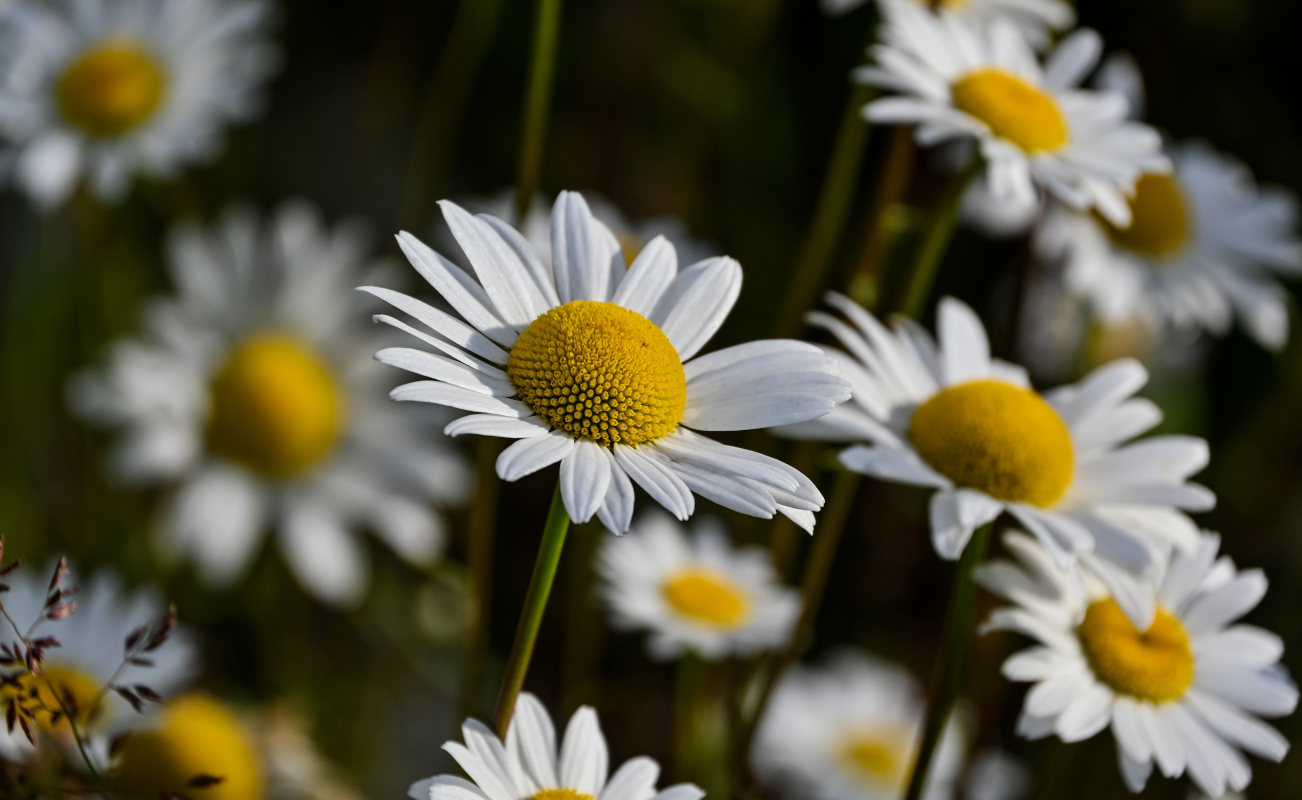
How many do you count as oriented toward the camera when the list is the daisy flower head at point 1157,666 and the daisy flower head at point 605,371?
2

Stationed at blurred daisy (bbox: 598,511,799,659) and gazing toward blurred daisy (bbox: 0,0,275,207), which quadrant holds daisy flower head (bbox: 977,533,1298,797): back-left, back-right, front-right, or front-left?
back-left

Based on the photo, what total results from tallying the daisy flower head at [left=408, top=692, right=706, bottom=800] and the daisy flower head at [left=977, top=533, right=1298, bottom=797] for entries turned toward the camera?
2

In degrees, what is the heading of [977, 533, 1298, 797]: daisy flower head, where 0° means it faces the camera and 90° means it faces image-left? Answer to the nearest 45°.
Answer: approximately 0°

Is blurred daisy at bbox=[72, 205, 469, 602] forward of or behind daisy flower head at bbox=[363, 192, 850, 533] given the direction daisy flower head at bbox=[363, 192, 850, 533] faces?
behind

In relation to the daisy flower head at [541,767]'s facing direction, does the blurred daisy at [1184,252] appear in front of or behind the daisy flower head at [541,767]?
behind

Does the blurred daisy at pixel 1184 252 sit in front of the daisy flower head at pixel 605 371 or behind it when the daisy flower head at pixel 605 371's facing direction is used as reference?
behind
